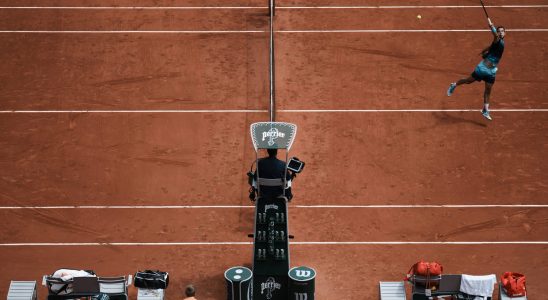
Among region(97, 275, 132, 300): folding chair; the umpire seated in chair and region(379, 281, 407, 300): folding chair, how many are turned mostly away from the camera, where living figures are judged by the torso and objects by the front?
3

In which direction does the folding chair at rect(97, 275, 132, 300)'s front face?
away from the camera

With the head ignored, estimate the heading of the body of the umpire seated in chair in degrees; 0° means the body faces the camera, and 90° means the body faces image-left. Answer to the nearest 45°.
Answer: approximately 180°

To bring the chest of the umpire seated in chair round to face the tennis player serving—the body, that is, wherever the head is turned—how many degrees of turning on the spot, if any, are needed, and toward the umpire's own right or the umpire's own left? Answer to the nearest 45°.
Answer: approximately 45° to the umpire's own right

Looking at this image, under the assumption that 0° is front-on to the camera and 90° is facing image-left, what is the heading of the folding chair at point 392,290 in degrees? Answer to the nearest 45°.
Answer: approximately 180°

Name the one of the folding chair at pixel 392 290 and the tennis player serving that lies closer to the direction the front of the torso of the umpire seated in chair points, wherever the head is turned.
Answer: the tennis player serving

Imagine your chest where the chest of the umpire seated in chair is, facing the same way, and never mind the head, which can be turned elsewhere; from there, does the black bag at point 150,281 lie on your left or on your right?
on your left

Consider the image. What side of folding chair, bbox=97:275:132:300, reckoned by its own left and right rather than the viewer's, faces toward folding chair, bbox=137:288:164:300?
right

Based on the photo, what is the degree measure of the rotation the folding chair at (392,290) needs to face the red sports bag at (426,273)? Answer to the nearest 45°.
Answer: approximately 90° to its right

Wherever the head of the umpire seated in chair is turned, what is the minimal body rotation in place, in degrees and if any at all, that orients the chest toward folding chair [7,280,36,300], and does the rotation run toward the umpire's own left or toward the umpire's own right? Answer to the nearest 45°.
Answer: approximately 90° to the umpire's own left
